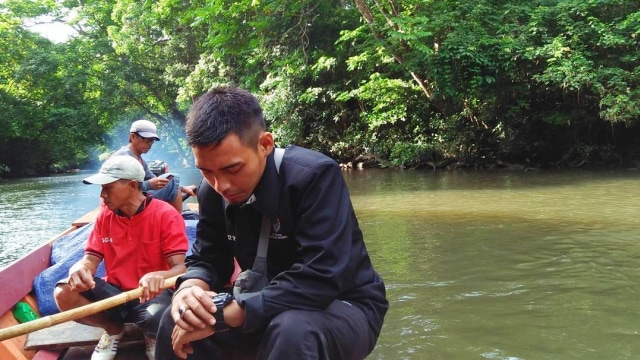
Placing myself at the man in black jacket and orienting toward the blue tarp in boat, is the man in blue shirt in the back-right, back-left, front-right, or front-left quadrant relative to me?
front-right

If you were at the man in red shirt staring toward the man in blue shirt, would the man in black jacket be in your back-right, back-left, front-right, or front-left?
back-right

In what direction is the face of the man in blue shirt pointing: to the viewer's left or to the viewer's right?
to the viewer's right

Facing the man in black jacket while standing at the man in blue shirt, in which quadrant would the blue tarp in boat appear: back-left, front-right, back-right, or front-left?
front-right

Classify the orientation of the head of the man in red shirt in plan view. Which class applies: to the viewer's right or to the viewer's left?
to the viewer's left

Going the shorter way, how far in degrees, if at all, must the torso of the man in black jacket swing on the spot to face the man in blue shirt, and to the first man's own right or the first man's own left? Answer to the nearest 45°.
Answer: approximately 135° to the first man's own right

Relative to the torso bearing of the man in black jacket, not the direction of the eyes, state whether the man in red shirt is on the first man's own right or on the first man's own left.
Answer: on the first man's own right

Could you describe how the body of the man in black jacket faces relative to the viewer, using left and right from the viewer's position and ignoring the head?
facing the viewer and to the left of the viewer

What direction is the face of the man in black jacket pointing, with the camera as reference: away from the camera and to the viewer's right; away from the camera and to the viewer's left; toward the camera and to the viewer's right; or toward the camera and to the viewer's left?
toward the camera and to the viewer's left
